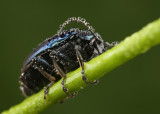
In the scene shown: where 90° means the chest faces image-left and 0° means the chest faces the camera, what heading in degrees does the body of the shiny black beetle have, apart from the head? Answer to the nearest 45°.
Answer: approximately 270°
